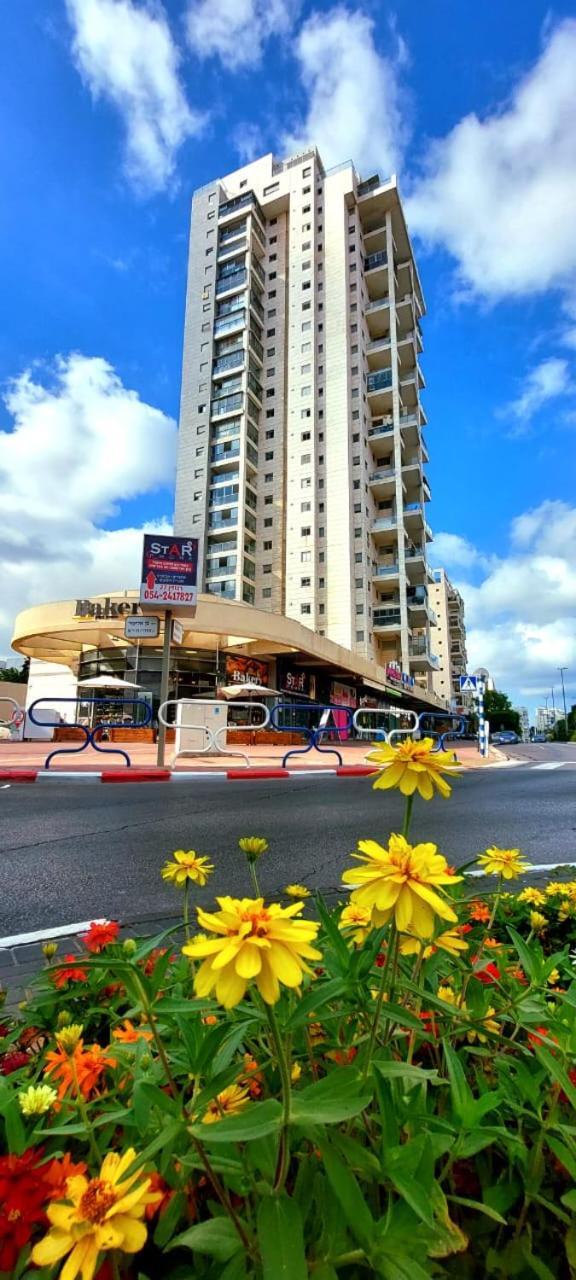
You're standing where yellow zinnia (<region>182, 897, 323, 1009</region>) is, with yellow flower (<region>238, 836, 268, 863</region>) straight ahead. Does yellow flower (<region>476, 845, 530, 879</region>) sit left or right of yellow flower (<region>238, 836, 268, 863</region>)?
right

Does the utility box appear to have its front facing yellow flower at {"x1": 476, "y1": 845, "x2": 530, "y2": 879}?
yes

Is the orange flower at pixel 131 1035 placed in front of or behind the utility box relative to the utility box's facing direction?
in front

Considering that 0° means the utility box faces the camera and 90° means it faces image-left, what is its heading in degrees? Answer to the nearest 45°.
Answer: approximately 0°

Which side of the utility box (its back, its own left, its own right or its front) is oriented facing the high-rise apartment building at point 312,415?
back

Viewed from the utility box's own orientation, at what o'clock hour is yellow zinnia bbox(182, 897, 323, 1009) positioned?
The yellow zinnia is roughly at 12 o'clock from the utility box.

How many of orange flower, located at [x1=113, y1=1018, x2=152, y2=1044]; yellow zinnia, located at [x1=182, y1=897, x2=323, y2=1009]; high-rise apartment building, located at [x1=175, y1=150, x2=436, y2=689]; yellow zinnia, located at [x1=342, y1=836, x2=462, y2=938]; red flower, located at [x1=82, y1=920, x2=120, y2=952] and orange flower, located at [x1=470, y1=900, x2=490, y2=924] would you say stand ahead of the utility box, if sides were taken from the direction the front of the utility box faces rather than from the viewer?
5

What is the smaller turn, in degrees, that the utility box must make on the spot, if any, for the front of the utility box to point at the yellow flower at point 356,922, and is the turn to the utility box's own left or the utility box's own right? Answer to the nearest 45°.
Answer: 0° — it already faces it

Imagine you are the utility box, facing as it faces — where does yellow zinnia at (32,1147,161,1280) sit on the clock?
The yellow zinnia is roughly at 12 o'clock from the utility box.

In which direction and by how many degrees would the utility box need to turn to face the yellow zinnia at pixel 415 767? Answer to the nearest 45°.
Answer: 0° — it already faces it

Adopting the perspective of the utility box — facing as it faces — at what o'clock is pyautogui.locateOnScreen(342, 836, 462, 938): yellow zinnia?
The yellow zinnia is roughly at 12 o'clock from the utility box.

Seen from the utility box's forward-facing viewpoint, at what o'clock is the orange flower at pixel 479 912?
The orange flower is roughly at 12 o'clock from the utility box.

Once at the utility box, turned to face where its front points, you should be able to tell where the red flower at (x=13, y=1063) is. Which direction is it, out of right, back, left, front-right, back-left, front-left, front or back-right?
front

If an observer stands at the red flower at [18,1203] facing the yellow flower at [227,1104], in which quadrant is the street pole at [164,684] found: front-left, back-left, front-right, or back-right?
front-left
